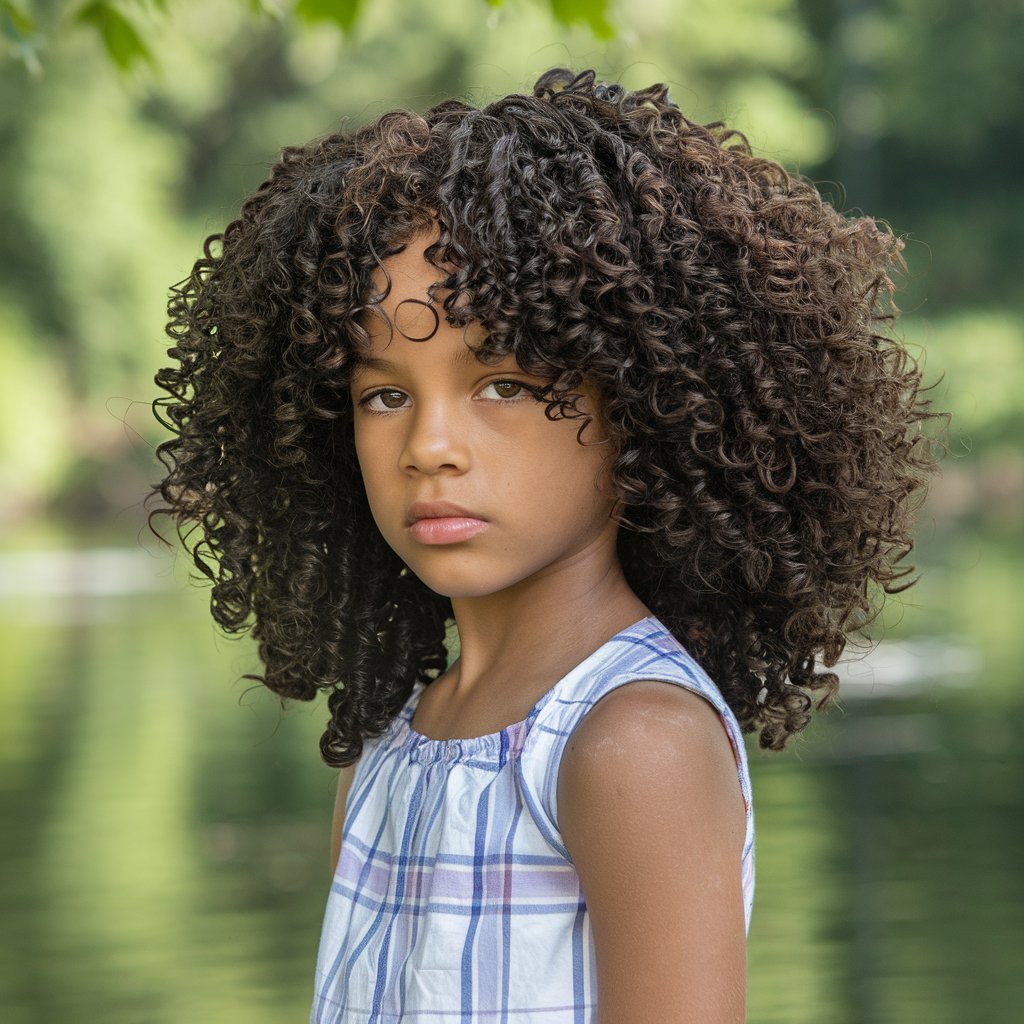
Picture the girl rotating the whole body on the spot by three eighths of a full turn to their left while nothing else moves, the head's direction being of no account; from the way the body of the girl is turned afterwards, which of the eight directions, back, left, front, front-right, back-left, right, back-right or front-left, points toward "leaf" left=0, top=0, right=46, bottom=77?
back-left

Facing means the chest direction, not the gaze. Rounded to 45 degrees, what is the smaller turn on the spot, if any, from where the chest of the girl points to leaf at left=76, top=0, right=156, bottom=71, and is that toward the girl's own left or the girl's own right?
approximately 90° to the girl's own right

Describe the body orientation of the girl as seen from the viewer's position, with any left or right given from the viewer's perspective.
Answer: facing the viewer and to the left of the viewer

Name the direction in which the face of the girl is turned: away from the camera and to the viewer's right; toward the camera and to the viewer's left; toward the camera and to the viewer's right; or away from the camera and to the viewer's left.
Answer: toward the camera and to the viewer's left

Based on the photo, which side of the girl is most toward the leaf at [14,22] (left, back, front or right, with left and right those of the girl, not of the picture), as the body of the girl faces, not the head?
right
